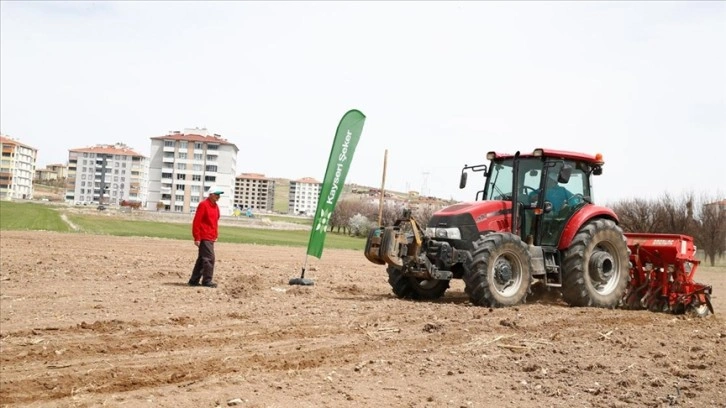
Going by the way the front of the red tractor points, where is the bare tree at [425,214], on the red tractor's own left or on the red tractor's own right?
on the red tractor's own right

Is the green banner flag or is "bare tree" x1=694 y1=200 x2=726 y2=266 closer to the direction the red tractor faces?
the green banner flag

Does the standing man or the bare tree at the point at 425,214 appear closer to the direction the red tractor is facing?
the standing man

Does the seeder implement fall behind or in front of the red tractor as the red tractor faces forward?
behind

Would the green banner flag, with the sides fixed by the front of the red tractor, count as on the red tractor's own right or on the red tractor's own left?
on the red tractor's own right

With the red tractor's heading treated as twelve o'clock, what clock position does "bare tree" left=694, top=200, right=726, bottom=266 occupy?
The bare tree is roughly at 5 o'clock from the red tractor.

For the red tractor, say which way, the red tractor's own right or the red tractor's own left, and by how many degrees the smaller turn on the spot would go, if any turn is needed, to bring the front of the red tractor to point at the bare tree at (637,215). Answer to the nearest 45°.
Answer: approximately 135° to the red tractor's own right

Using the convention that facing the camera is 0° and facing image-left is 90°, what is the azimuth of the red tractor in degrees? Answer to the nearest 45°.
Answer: approximately 45°
